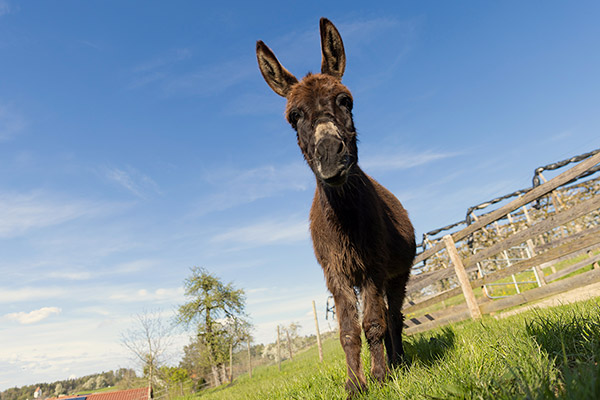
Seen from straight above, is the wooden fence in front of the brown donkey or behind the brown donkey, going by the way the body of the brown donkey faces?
behind

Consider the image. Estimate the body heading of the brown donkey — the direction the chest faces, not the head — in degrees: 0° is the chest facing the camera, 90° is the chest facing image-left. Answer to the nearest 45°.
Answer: approximately 0°
